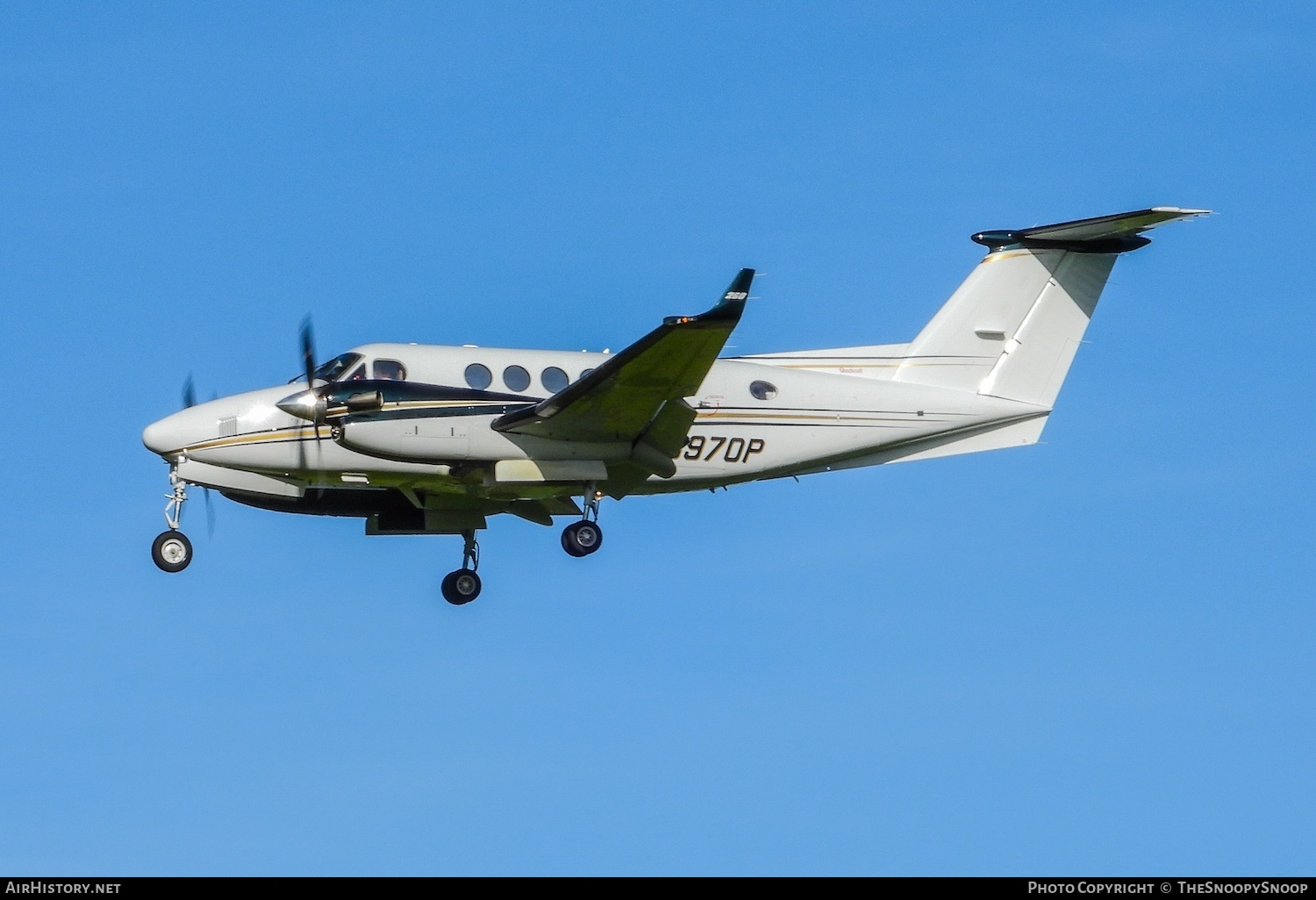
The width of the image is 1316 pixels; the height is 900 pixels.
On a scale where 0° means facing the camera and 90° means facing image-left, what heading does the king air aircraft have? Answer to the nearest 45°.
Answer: approximately 90°
